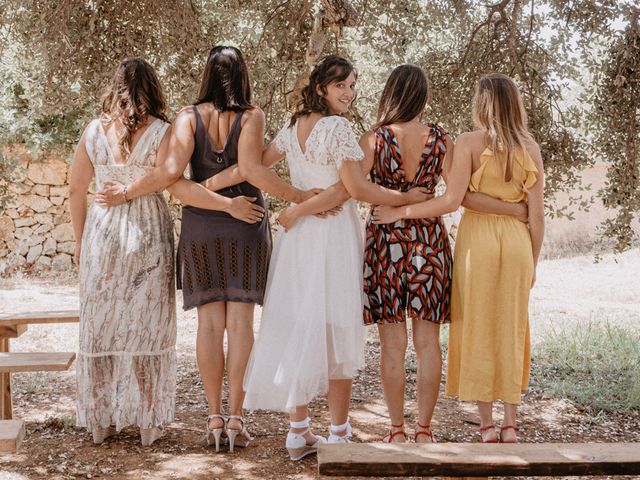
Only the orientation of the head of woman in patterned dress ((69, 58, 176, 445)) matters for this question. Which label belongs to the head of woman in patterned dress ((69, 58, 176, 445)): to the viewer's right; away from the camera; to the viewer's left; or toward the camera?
away from the camera

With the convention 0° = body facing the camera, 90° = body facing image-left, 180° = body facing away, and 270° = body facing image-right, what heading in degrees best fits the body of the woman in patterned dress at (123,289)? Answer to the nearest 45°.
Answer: approximately 180°

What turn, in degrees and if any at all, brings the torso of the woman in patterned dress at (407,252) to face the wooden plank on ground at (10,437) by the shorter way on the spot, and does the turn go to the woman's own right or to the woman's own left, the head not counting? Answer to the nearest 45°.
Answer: approximately 135° to the woman's own left

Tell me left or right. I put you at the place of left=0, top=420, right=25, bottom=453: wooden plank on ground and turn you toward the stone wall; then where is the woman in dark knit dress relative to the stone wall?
right

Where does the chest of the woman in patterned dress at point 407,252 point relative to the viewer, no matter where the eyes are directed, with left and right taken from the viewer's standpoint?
facing away from the viewer

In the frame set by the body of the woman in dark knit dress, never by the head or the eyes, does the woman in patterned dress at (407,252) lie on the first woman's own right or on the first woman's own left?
on the first woman's own right

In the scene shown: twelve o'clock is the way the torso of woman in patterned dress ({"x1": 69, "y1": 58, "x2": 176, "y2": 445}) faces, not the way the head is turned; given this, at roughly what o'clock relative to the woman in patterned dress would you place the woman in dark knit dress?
The woman in dark knit dress is roughly at 4 o'clock from the woman in patterned dress.

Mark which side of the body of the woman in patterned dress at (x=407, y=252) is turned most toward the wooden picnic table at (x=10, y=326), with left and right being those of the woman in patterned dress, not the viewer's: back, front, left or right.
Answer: left

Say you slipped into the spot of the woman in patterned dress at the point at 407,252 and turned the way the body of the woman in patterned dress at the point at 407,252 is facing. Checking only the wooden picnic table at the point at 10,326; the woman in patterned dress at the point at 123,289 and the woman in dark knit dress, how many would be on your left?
3

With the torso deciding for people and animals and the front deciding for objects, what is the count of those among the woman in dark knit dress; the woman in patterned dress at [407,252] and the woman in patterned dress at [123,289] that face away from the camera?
3

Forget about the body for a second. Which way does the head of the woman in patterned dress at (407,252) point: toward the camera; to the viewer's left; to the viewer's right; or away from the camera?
away from the camera

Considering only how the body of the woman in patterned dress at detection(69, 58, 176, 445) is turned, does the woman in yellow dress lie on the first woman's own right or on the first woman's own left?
on the first woman's own right

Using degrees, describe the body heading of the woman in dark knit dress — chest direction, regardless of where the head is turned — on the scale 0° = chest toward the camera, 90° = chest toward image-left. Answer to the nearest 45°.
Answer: approximately 180°

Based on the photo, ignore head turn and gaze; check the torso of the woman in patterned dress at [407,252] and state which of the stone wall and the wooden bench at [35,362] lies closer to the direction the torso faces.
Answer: the stone wall

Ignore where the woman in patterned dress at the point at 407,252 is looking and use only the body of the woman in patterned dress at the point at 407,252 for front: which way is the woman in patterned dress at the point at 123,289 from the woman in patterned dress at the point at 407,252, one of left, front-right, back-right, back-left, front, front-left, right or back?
left
